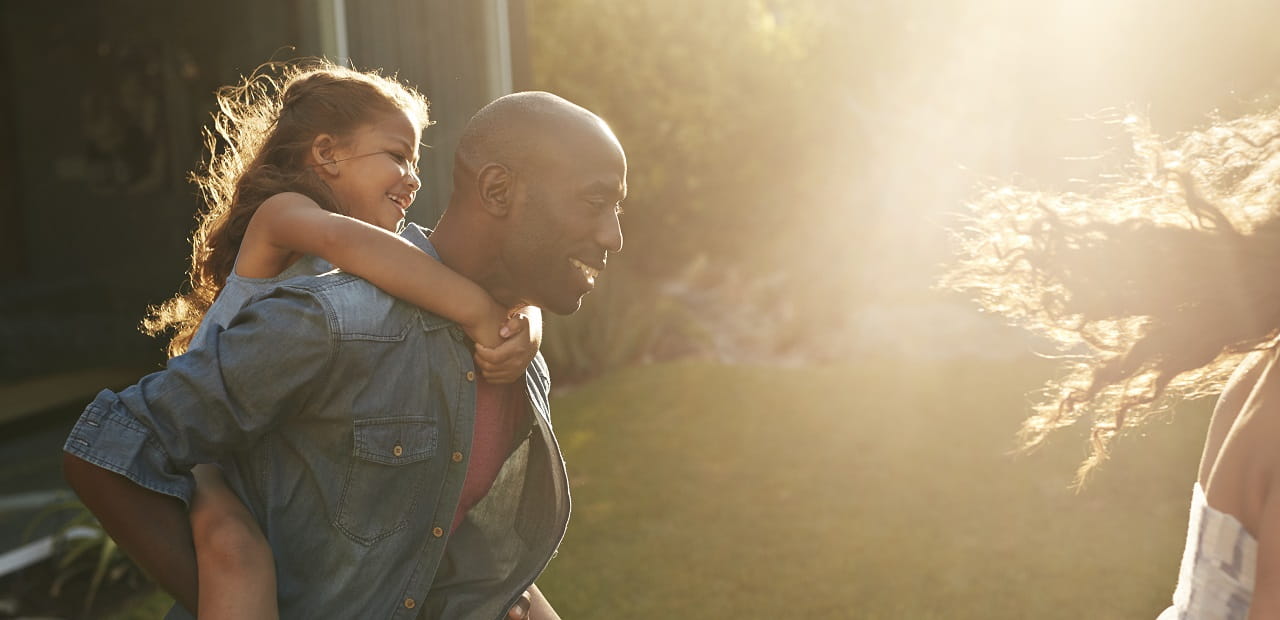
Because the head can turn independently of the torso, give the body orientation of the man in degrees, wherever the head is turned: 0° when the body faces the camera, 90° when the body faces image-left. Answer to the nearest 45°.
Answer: approximately 315°

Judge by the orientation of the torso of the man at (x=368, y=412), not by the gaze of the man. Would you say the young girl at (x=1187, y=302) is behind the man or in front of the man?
in front

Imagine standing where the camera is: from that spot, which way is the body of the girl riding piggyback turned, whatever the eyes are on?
to the viewer's right

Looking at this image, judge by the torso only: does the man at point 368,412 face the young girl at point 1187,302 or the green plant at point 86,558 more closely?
the young girl

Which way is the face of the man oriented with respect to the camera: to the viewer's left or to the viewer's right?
to the viewer's right

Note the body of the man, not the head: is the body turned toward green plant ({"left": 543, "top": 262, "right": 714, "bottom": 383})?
no

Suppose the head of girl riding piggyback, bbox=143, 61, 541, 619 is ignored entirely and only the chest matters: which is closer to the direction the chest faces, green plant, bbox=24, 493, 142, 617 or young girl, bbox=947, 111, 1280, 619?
the young girl

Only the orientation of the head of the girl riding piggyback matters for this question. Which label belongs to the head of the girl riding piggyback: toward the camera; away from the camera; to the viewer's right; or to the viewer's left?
to the viewer's right

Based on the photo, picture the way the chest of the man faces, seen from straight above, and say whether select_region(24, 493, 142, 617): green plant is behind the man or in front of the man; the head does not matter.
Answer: behind

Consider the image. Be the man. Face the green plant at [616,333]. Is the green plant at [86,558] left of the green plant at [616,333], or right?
left
